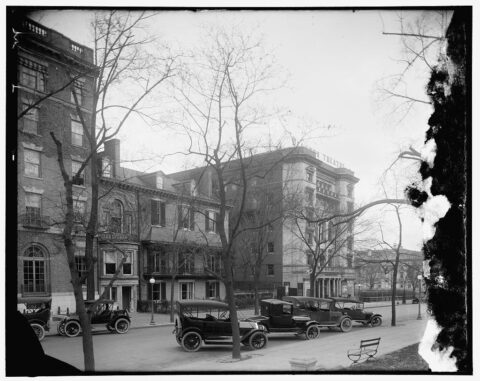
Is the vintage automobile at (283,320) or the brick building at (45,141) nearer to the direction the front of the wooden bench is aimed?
the brick building

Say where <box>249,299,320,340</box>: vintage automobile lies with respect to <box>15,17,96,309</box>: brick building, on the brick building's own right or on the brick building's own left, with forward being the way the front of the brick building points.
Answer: on the brick building's own left

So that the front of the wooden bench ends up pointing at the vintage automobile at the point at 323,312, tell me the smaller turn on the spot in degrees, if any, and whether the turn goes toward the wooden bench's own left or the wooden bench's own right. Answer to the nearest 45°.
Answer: approximately 45° to the wooden bench's own right
